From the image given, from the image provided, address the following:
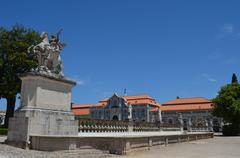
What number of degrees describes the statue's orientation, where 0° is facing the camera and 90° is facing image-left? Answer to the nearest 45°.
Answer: approximately 0°

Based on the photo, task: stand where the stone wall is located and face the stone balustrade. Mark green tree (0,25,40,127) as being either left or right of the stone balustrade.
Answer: left
